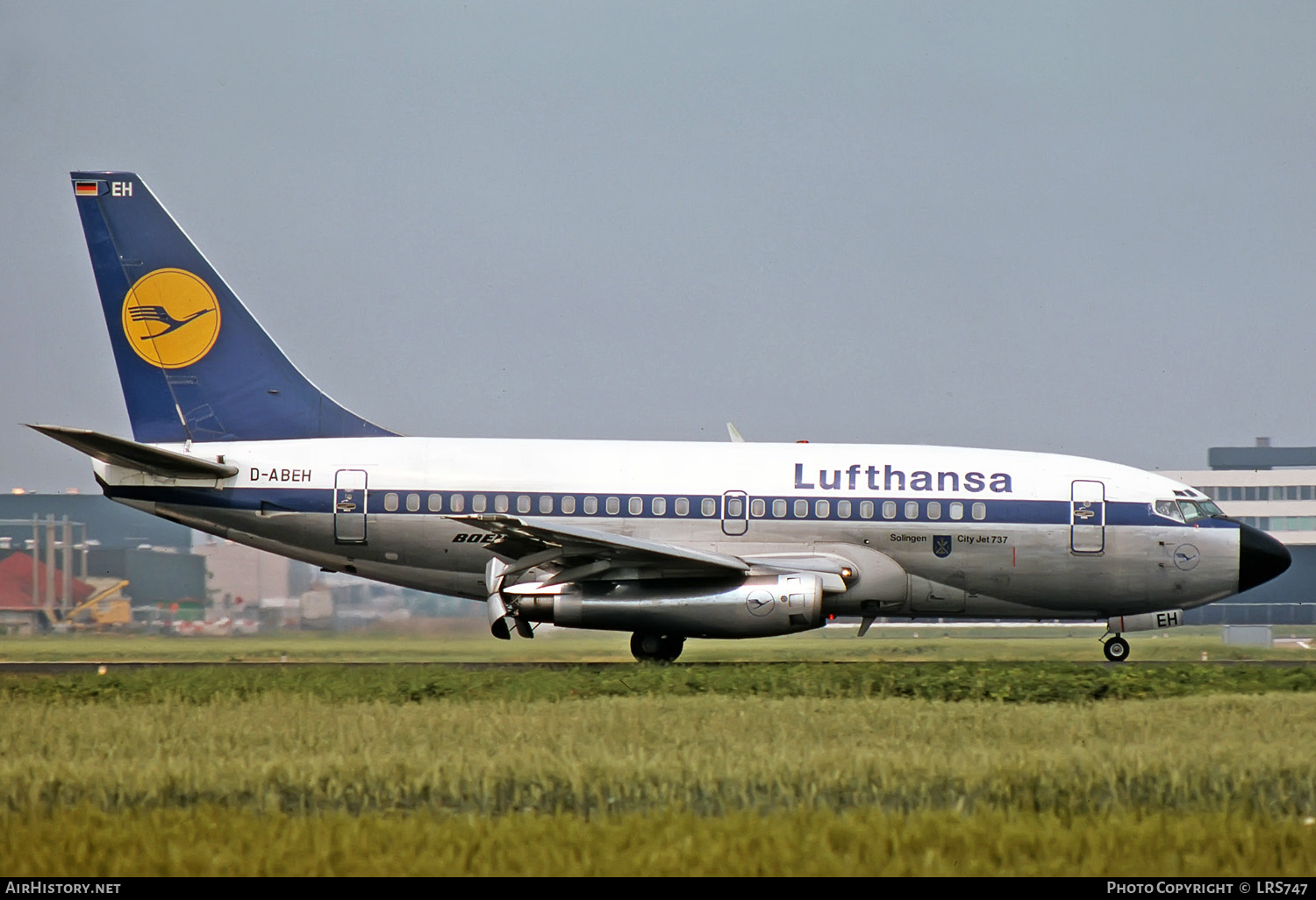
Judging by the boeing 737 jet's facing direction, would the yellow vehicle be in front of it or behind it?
behind

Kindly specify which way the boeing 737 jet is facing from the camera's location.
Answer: facing to the right of the viewer
